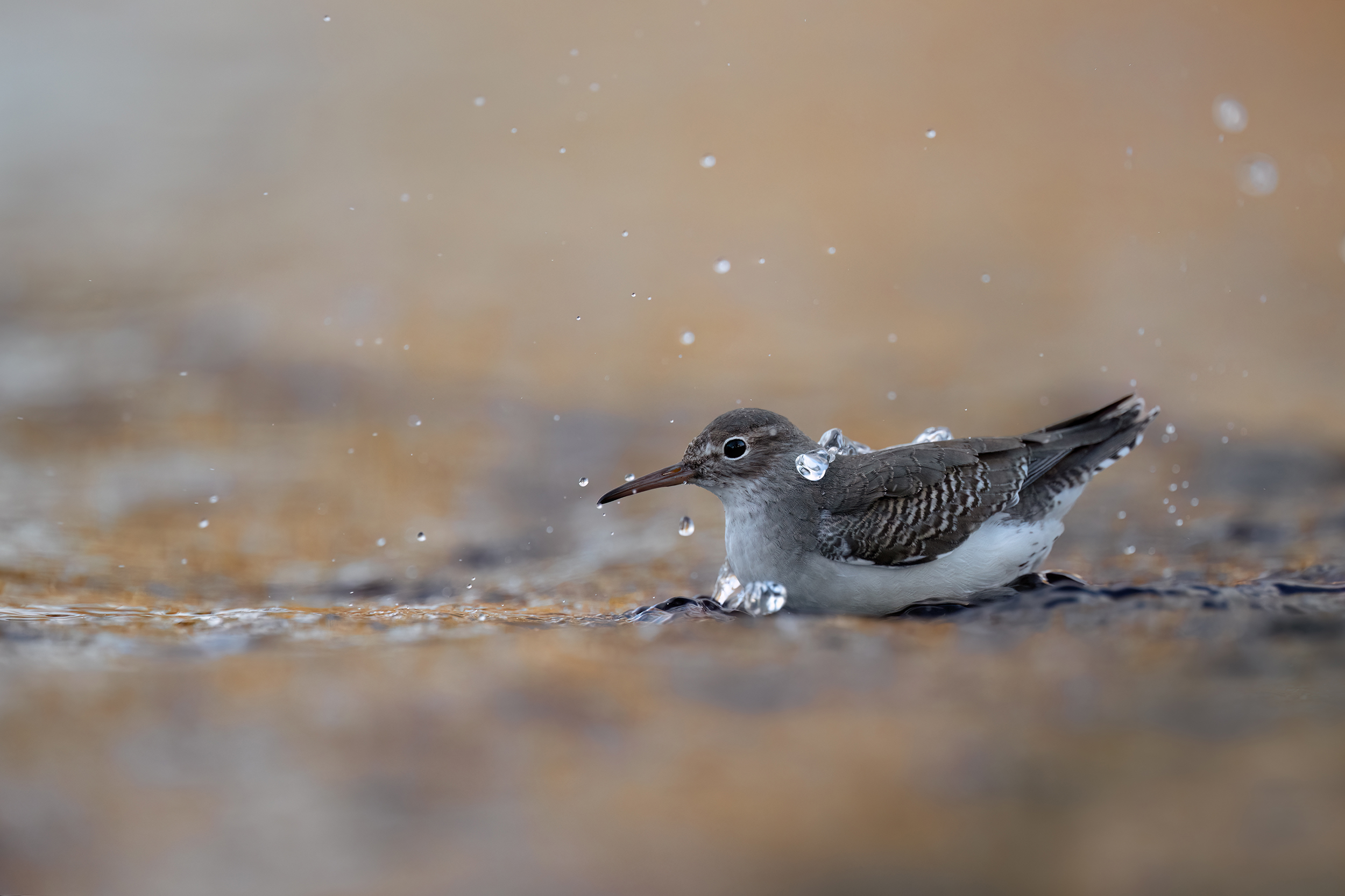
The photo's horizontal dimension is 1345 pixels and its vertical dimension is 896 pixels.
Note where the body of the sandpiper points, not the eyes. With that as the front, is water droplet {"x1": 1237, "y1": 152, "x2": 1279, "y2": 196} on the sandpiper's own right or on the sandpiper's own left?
on the sandpiper's own right

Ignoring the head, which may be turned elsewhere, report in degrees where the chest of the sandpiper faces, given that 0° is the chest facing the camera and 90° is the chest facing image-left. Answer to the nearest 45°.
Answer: approximately 90°
